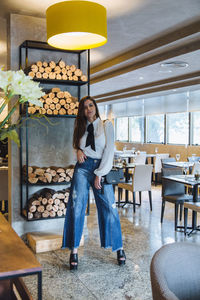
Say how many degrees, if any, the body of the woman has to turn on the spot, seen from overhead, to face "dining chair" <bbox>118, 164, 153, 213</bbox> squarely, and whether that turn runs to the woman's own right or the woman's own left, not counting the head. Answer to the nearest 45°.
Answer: approximately 180°

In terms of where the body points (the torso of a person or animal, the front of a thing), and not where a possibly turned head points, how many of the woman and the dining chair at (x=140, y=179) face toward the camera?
1

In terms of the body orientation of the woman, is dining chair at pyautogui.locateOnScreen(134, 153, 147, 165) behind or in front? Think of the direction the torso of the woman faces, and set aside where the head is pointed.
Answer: behind

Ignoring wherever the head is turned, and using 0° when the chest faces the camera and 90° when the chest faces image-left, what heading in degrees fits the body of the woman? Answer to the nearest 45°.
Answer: approximately 0°

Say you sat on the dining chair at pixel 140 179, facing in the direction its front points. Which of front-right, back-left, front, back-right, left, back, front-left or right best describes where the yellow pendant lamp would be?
back-left

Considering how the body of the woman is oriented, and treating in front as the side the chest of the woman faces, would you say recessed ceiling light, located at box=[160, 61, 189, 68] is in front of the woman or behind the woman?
behind
